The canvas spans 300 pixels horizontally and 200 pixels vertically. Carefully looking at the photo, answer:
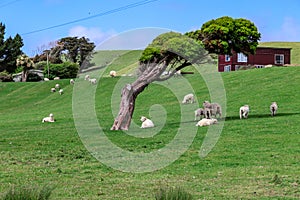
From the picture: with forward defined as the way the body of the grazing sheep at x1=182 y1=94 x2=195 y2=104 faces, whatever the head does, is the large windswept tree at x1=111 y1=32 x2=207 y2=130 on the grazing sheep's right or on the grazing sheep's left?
on the grazing sheep's left

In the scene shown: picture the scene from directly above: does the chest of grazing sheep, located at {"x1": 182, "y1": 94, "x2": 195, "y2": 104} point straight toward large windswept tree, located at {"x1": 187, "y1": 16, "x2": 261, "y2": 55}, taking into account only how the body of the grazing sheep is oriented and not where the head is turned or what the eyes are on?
no

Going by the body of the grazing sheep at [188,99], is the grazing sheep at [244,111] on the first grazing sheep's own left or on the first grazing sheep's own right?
on the first grazing sheep's own left

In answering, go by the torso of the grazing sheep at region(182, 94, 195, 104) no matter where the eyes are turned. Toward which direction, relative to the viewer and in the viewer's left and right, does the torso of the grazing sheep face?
facing to the left of the viewer
